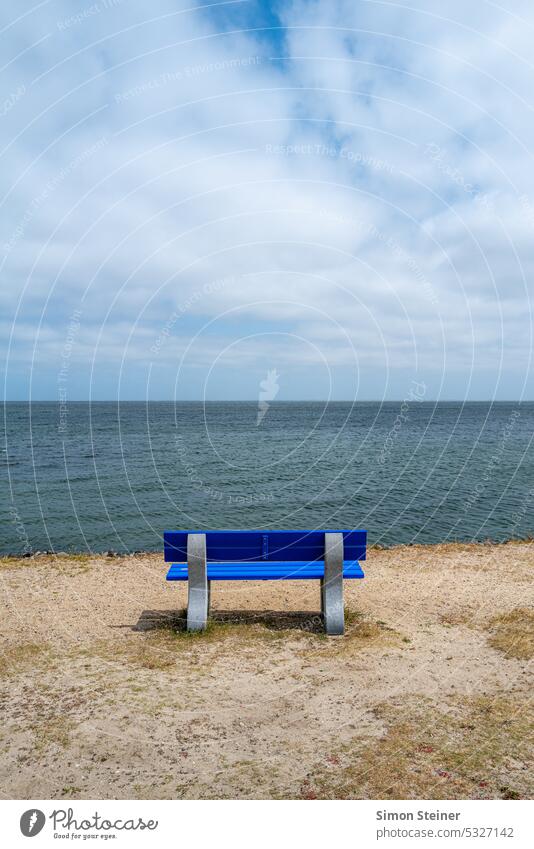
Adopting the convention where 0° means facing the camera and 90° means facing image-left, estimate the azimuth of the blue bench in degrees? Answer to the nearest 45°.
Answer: approximately 180°
